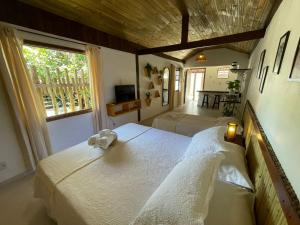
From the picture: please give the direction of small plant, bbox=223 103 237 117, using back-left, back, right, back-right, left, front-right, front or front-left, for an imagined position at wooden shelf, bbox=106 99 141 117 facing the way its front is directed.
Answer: front-left

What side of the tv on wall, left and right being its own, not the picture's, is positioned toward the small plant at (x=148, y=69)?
left

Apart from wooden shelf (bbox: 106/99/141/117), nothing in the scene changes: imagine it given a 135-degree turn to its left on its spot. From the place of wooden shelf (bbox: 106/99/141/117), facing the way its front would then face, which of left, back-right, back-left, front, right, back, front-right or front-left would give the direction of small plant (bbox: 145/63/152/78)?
front-right

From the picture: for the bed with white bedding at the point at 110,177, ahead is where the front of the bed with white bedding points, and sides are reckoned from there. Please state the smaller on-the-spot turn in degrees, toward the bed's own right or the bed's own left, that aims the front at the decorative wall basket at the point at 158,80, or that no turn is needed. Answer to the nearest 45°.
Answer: approximately 45° to the bed's own right

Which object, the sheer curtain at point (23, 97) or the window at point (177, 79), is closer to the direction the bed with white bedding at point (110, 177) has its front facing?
the sheer curtain

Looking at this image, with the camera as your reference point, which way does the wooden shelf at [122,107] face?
facing the viewer and to the right of the viewer

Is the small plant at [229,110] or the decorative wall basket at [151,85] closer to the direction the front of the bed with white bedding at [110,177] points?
the decorative wall basket

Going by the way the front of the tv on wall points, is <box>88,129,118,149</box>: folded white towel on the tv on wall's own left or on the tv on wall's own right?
on the tv on wall's own right

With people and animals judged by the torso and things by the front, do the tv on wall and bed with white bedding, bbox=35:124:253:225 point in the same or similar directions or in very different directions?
very different directions

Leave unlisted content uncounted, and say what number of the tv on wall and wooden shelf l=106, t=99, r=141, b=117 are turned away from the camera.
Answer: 0

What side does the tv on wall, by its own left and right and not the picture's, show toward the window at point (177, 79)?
left

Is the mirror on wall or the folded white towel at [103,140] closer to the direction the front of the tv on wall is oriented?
the folded white towel

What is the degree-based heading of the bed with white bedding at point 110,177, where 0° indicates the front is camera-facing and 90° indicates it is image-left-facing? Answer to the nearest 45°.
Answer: approximately 135°

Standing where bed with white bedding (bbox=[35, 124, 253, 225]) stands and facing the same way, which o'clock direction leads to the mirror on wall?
The mirror on wall is roughly at 2 o'clock from the bed with white bedding.

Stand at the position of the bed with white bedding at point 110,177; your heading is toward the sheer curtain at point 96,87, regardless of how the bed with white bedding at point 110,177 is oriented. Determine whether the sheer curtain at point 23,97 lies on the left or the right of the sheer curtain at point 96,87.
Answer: left

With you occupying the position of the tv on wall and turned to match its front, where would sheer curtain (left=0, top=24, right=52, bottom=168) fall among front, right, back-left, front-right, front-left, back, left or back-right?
right

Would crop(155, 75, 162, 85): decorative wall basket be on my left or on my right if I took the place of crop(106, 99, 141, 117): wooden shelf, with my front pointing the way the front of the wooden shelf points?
on my left

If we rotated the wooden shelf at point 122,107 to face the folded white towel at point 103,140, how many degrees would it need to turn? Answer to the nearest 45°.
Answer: approximately 45° to its right

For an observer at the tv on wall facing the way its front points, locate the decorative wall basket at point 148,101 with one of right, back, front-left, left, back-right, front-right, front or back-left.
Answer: left

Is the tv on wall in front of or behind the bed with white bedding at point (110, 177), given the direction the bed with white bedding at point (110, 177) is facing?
in front

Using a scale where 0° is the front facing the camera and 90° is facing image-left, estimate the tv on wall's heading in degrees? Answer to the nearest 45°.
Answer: approximately 315°
